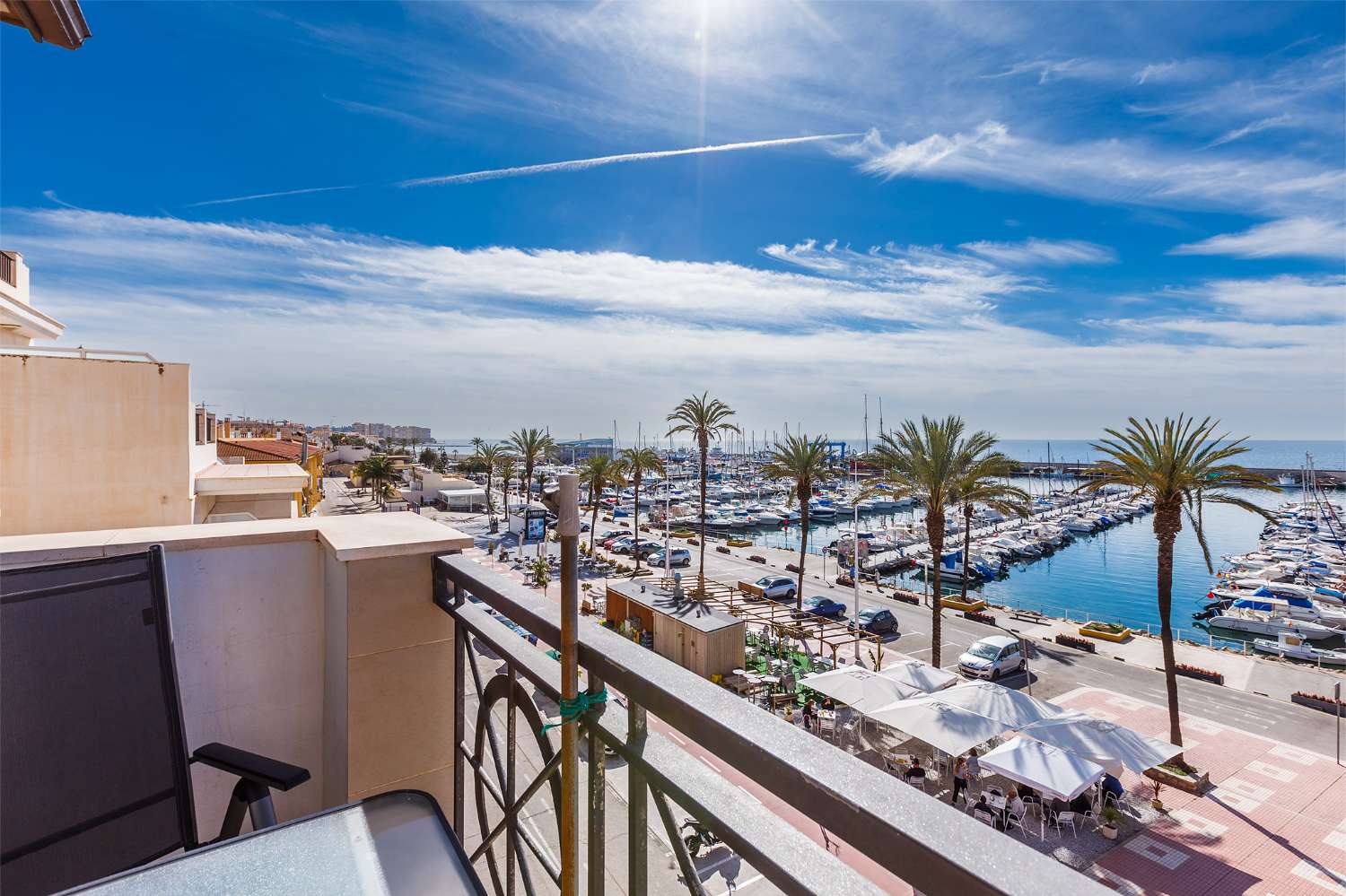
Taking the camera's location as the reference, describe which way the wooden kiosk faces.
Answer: facing the viewer and to the left of the viewer

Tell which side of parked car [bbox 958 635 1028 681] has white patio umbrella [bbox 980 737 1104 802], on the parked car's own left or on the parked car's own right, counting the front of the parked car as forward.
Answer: on the parked car's own left

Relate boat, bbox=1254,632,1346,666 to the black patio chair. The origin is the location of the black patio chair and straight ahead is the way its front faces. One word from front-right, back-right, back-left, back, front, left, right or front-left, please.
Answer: front-left

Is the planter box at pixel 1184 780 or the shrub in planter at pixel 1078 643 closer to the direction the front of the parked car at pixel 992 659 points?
the planter box

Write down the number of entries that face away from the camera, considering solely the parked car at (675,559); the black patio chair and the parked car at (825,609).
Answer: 0

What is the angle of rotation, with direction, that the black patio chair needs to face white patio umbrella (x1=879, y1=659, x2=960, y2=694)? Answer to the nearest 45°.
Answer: approximately 45° to its left

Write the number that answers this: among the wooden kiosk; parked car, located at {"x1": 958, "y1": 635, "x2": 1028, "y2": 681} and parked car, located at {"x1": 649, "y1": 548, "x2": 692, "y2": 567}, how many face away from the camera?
0

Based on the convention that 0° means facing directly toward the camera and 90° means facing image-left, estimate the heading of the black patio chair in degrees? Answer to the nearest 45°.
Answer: approximately 315°

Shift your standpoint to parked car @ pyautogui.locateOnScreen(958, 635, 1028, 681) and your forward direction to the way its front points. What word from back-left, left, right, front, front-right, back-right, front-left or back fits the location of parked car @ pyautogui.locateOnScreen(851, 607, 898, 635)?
right

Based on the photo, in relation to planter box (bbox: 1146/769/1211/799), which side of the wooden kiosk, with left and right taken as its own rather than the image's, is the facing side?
left
